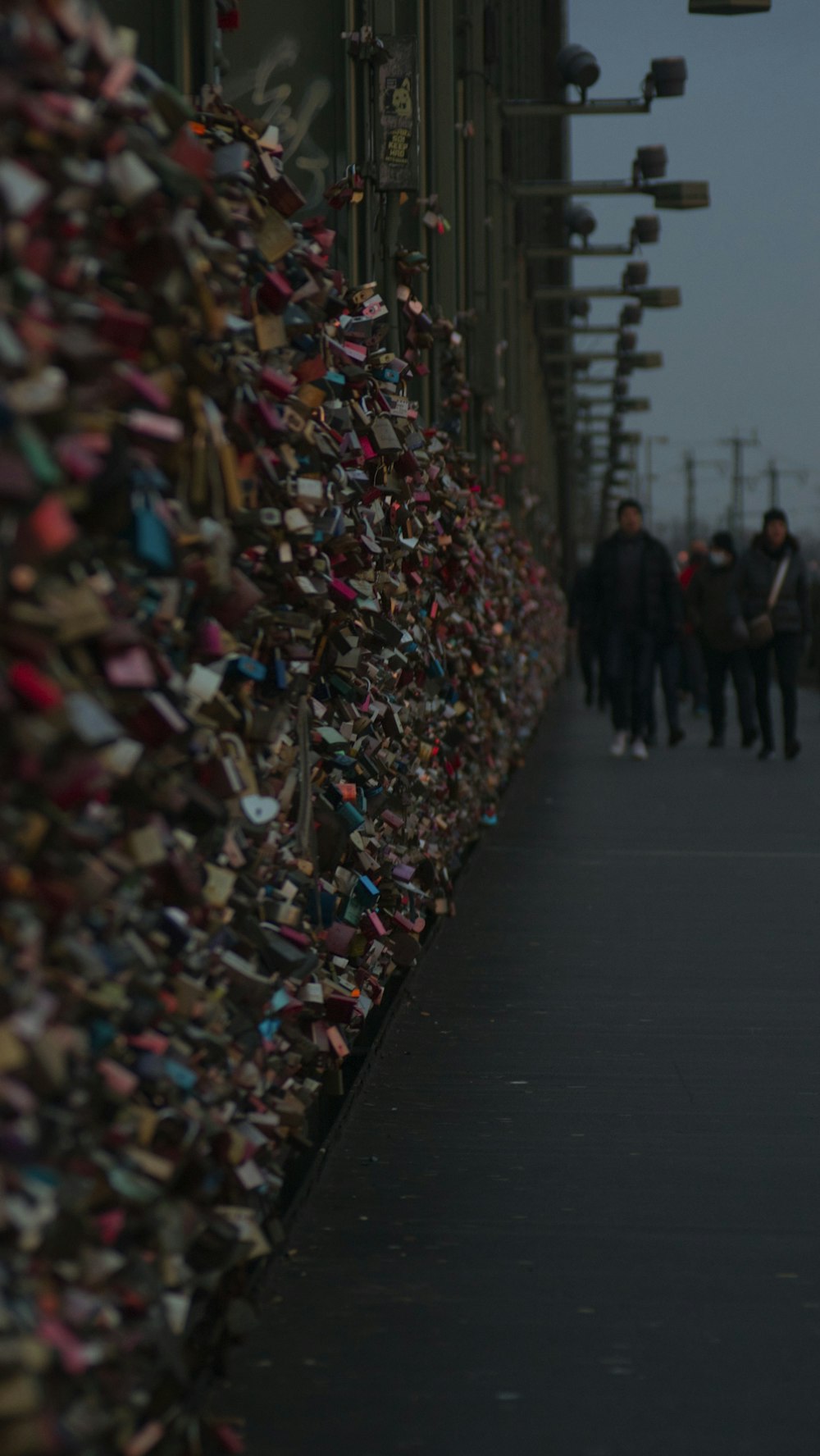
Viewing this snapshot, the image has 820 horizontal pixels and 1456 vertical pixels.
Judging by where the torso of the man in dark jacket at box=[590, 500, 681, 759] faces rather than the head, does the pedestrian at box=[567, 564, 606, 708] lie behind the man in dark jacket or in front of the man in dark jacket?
behind

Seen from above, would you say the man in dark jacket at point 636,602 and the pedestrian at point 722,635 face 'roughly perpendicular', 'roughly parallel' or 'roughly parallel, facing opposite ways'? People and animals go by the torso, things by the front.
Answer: roughly parallel

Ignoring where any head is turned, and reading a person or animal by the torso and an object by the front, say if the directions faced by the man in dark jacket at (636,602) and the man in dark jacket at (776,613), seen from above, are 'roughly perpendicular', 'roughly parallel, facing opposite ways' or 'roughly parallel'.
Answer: roughly parallel

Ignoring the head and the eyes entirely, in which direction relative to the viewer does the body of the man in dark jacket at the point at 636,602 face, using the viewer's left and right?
facing the viewer

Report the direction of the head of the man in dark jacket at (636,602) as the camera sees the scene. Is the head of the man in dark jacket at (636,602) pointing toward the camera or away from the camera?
toward the camera

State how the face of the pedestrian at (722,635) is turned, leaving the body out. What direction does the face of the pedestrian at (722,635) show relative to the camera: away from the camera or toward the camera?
toward the camera

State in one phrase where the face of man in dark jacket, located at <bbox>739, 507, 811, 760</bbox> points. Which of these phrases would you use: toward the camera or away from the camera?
toward the camera

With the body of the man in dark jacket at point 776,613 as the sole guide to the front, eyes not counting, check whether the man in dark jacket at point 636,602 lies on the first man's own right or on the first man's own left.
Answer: on the first man's own right

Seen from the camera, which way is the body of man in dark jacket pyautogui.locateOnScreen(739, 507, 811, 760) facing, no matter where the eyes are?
toward the camera

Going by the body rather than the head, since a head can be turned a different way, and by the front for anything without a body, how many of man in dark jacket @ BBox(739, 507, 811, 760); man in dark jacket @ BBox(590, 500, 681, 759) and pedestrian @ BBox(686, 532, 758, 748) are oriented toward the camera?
3

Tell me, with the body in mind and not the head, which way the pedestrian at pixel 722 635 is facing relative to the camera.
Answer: toward the camera

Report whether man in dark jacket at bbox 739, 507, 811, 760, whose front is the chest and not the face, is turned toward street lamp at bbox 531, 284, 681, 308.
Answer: no
